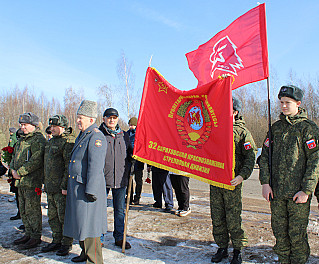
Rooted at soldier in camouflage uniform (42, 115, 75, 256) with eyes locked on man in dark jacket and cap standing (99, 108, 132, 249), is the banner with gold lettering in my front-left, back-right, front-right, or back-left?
front-right

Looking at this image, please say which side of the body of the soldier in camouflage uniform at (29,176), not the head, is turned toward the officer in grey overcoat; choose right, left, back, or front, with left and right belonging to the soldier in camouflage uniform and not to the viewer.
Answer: left

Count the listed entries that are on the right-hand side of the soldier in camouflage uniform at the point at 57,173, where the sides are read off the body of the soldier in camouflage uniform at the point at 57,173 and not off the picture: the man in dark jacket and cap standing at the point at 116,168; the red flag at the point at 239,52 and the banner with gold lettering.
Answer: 0

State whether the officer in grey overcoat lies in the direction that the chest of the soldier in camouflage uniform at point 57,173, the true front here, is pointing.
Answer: no

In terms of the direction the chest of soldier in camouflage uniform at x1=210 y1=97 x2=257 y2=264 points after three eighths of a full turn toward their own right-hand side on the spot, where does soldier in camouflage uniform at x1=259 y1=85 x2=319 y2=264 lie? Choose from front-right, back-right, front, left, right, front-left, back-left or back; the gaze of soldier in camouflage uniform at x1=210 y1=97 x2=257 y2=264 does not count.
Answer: back-right

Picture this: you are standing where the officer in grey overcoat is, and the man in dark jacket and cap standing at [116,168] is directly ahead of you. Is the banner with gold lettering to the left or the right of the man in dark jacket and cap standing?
right

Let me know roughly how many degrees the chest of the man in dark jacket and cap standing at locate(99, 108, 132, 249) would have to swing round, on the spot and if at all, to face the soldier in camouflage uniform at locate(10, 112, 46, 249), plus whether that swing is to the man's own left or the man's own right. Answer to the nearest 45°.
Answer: approximately 90° to the man's own right

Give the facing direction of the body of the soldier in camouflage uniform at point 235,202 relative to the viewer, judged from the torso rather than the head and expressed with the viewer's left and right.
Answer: facing the viewer and to the left of the viewer

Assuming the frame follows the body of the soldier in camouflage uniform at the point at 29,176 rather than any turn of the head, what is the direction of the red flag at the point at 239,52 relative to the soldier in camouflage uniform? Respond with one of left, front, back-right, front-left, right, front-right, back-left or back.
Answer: left

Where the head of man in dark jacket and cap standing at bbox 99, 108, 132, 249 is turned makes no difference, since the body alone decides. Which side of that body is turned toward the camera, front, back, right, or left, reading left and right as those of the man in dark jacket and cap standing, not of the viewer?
front

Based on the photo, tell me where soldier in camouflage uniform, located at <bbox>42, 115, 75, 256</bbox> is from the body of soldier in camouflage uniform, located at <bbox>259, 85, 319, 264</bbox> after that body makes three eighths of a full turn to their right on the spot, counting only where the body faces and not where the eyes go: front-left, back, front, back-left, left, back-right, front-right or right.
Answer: left

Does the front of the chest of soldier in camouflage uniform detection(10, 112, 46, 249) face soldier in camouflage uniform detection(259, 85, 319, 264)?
no

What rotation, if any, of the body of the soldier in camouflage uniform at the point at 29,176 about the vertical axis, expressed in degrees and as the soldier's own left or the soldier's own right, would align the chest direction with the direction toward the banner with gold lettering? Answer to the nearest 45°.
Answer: approximately 90° to the soldier's own left

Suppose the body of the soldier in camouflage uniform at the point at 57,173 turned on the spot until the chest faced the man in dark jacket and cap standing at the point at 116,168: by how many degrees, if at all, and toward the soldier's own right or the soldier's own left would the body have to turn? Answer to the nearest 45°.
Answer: approximately 135° to the soldier's own left
